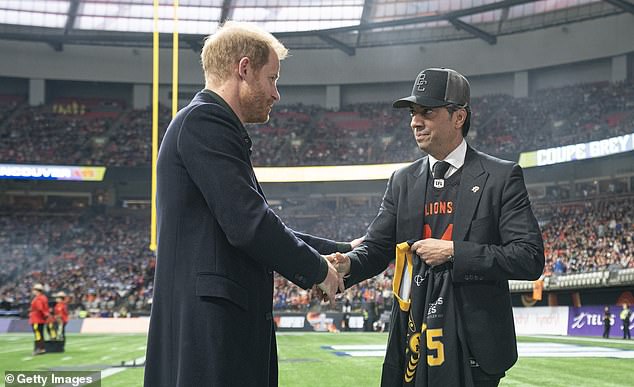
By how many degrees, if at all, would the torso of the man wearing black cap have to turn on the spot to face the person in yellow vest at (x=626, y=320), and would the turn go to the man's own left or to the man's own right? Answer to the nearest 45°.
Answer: approximately 135° to the man's own right

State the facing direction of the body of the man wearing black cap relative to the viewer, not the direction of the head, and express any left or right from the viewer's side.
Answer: facing the viewer and to the left of the viewer

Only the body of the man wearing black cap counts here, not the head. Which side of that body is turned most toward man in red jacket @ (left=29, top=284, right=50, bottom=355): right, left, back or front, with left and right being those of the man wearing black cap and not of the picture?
right

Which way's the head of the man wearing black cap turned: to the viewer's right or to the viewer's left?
to the viewer's left
